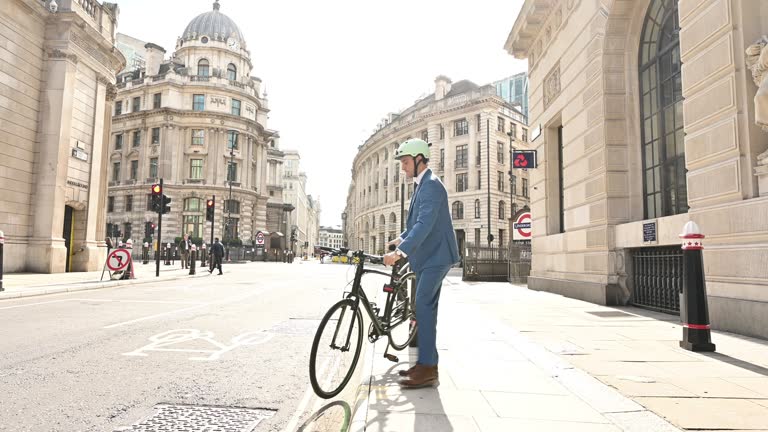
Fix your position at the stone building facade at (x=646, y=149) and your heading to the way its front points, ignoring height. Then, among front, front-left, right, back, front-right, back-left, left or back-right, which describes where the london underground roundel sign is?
right

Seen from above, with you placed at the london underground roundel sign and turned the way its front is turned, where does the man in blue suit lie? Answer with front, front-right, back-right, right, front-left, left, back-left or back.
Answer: front

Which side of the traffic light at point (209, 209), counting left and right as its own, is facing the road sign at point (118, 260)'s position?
front

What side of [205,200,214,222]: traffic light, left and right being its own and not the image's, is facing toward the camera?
front

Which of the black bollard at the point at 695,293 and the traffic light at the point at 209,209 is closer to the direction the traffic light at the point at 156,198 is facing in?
the black bollard

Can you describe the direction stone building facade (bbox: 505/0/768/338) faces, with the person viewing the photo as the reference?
facing the viewer and to the left of the viewer

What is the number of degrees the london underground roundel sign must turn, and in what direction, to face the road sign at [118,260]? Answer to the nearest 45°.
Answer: approximately 90° to its right

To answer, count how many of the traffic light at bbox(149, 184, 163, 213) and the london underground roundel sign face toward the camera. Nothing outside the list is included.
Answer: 2

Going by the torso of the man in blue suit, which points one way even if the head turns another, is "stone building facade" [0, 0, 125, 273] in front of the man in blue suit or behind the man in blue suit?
in front

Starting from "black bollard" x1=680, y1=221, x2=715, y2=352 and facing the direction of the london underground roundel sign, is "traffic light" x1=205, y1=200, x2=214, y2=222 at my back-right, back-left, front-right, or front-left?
front-left

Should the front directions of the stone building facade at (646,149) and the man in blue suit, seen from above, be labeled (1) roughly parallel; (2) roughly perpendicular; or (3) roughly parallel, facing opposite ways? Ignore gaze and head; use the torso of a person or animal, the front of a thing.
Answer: roughly parallel

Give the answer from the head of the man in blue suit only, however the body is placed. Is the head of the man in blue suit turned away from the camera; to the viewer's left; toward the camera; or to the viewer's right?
to the viewer's left

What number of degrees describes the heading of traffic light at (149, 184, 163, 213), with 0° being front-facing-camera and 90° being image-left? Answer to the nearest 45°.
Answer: approximately 0°

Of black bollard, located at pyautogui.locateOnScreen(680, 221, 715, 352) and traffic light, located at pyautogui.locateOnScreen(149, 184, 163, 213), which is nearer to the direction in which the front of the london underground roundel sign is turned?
the black bollard

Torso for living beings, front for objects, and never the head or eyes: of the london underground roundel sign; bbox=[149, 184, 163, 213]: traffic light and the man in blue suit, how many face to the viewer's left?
1

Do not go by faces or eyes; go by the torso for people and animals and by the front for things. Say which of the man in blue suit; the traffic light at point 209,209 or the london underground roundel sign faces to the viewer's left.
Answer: the man in blue suit

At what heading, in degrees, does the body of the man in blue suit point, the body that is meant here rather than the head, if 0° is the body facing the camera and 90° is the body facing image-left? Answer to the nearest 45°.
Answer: approximately 90°

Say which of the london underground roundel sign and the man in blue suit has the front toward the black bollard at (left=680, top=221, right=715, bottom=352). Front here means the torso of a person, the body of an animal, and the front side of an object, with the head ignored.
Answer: the london underground roundel sign
